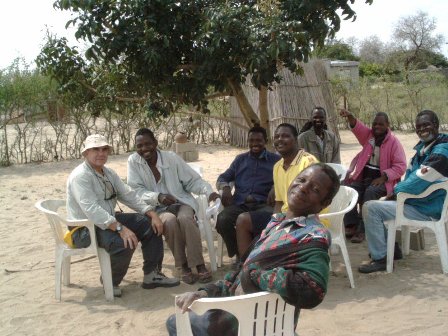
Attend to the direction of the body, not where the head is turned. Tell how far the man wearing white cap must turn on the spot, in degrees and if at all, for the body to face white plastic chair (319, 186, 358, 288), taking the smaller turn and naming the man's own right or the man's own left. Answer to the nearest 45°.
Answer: approximately 45° to the man's own left

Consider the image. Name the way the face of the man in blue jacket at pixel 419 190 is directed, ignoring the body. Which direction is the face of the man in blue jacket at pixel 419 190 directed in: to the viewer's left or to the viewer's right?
to the viewer's left

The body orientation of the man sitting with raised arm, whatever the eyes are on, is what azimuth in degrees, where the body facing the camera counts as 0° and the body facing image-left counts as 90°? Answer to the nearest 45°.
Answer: approximately 45°

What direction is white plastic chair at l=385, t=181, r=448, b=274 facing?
to the viewer's left
